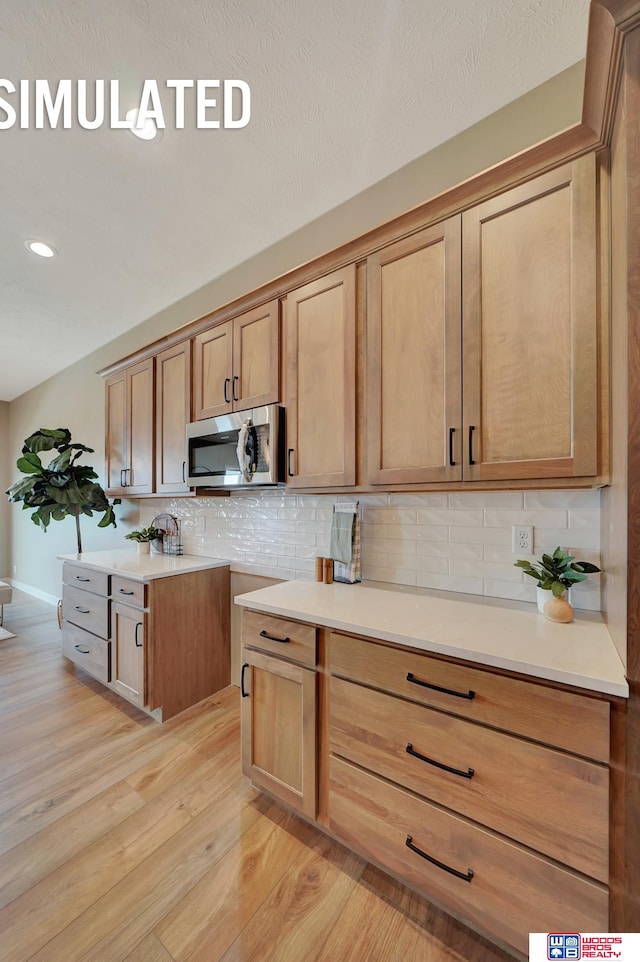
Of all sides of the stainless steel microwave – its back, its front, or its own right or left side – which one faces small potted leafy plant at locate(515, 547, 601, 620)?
left

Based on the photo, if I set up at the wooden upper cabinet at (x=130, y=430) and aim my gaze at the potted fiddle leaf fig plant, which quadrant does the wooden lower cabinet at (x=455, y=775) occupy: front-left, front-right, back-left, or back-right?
back-left

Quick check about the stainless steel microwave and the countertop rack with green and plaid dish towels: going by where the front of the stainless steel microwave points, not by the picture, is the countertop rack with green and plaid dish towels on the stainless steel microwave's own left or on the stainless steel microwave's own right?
on the stainless steel microwave's own left

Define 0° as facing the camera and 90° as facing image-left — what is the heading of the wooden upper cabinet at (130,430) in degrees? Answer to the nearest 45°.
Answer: approximately 45°

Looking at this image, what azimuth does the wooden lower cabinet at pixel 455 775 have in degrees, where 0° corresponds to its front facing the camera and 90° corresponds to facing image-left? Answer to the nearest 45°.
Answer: approximately 45°

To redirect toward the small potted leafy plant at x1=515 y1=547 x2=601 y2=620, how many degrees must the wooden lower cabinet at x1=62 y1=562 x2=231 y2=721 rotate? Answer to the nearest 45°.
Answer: approximately 90° to its left

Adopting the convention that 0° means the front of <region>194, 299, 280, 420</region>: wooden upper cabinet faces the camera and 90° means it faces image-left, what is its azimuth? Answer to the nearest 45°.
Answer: approximately 45°
